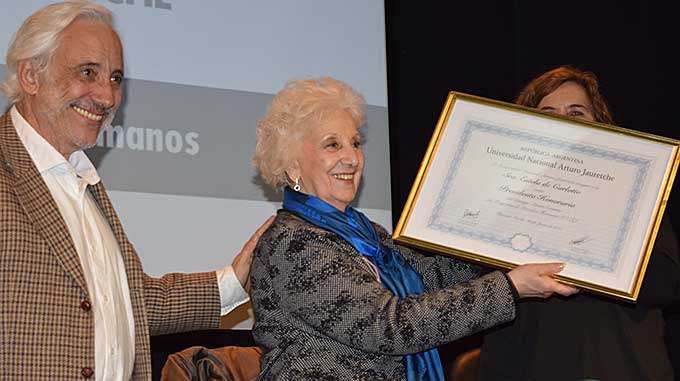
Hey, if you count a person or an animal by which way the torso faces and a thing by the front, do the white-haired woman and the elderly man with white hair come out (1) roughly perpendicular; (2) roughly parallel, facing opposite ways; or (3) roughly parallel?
roughly parallel

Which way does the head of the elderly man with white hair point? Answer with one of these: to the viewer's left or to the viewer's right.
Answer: to the viewer's right

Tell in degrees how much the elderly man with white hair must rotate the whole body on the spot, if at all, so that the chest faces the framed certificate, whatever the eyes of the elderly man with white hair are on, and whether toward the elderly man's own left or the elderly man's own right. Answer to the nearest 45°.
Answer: approximately 45° to the elderly man's own left

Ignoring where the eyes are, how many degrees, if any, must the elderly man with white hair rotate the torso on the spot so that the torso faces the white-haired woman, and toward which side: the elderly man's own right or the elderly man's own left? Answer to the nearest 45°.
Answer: approximately 45° to the elderly man's own left

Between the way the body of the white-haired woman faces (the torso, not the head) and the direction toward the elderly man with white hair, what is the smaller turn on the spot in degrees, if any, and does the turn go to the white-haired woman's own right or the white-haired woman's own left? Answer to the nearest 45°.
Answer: approximately 135° to the white-haired woman's own right

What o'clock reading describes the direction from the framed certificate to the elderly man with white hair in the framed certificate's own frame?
The elderly man with white hair is roughly at 2 o'clock from the framed certificate.

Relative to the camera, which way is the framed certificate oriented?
toward the camera

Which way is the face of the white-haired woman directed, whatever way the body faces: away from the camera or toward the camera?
toward the camera

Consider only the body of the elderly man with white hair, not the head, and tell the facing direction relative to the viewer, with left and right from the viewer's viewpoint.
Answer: facing the viewer and to the right of the viewer
